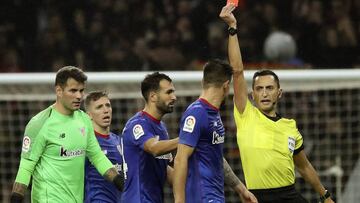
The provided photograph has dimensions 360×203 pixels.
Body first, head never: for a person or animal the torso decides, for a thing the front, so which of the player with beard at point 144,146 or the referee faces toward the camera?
the referee

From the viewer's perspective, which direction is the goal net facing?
toward the camera

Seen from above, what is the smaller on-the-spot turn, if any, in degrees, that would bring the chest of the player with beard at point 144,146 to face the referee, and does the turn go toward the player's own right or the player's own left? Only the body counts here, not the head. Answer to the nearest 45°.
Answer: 0° — they already face them

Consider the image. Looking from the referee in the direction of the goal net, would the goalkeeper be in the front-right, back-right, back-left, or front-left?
back-left

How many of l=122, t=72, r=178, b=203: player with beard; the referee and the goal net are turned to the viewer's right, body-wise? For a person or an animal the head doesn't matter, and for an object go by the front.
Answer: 1

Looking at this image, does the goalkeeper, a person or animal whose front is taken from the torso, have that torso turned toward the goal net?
no

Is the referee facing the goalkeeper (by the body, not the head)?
no

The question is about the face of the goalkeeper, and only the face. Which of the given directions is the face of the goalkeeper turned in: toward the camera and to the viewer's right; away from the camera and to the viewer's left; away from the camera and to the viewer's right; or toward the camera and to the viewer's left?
toward the camera and to the viewer's right

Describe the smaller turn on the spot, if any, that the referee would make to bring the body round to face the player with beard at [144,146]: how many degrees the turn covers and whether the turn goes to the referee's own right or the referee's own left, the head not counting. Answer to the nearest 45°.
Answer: approximately 90° to the referee's own right

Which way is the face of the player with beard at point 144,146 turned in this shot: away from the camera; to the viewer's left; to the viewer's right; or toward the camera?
to the viewer's right

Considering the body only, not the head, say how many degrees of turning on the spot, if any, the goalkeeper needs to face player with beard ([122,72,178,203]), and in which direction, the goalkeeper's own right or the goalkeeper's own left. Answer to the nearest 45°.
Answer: approximately 45° to the goalkeeper's own left

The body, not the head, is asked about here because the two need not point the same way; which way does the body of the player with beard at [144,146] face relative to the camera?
to the viewer's right

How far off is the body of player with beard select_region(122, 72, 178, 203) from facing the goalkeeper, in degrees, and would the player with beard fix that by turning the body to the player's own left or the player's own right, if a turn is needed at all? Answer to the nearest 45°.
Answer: approximately 180°

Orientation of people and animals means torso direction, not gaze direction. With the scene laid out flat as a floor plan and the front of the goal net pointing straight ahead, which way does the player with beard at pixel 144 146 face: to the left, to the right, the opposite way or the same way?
to the left

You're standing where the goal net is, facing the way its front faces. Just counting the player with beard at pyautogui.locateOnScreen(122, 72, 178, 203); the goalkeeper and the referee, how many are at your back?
0

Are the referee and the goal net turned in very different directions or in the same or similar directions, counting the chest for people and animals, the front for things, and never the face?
same or similar directions

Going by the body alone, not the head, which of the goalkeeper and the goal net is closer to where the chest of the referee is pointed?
the goalkeeper

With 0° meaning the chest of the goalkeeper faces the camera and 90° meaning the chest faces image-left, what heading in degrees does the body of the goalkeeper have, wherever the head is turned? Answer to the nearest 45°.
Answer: approximately 315°
